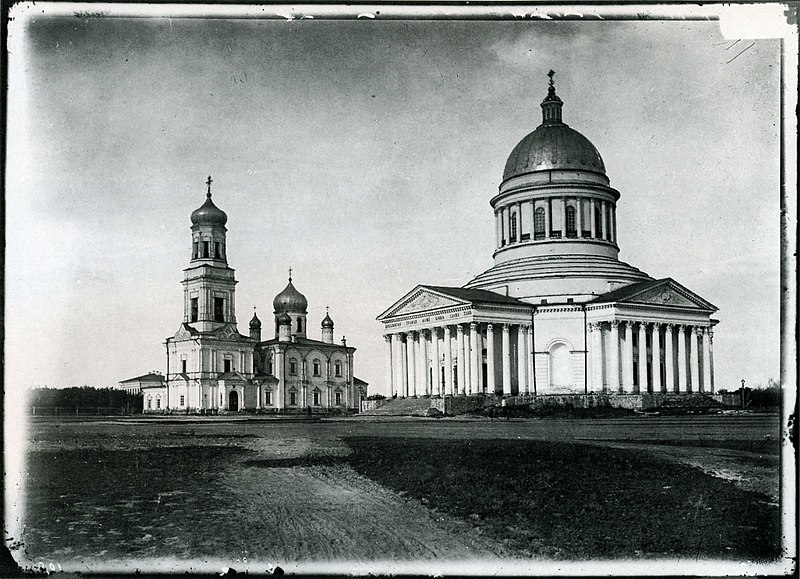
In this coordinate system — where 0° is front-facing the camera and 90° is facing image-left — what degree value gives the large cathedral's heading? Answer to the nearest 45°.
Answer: approximately 45°
